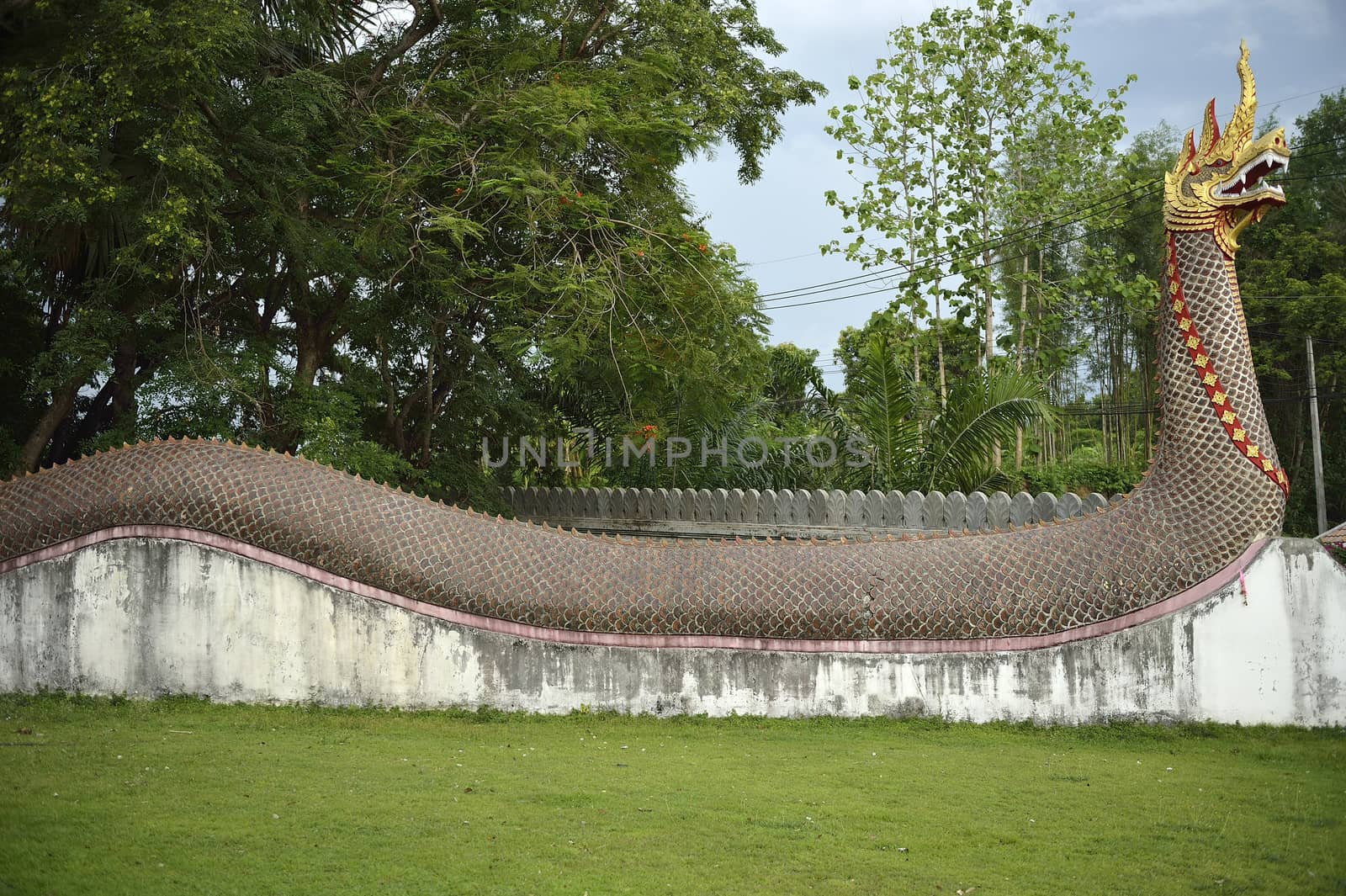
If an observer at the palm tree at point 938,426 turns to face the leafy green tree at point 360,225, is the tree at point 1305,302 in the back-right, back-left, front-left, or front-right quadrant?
back-right

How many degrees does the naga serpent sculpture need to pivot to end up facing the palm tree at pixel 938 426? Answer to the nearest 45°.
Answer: approximately 90° to its left

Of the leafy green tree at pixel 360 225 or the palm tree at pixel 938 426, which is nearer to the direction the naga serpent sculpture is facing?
the palm tree

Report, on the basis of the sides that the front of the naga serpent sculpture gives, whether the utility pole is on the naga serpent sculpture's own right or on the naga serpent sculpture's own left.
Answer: on the naga serpent sculpture's own left

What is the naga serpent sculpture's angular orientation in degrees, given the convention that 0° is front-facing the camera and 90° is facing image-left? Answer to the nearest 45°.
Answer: approximately 270°

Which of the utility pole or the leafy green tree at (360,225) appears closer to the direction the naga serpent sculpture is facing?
the utility pole
